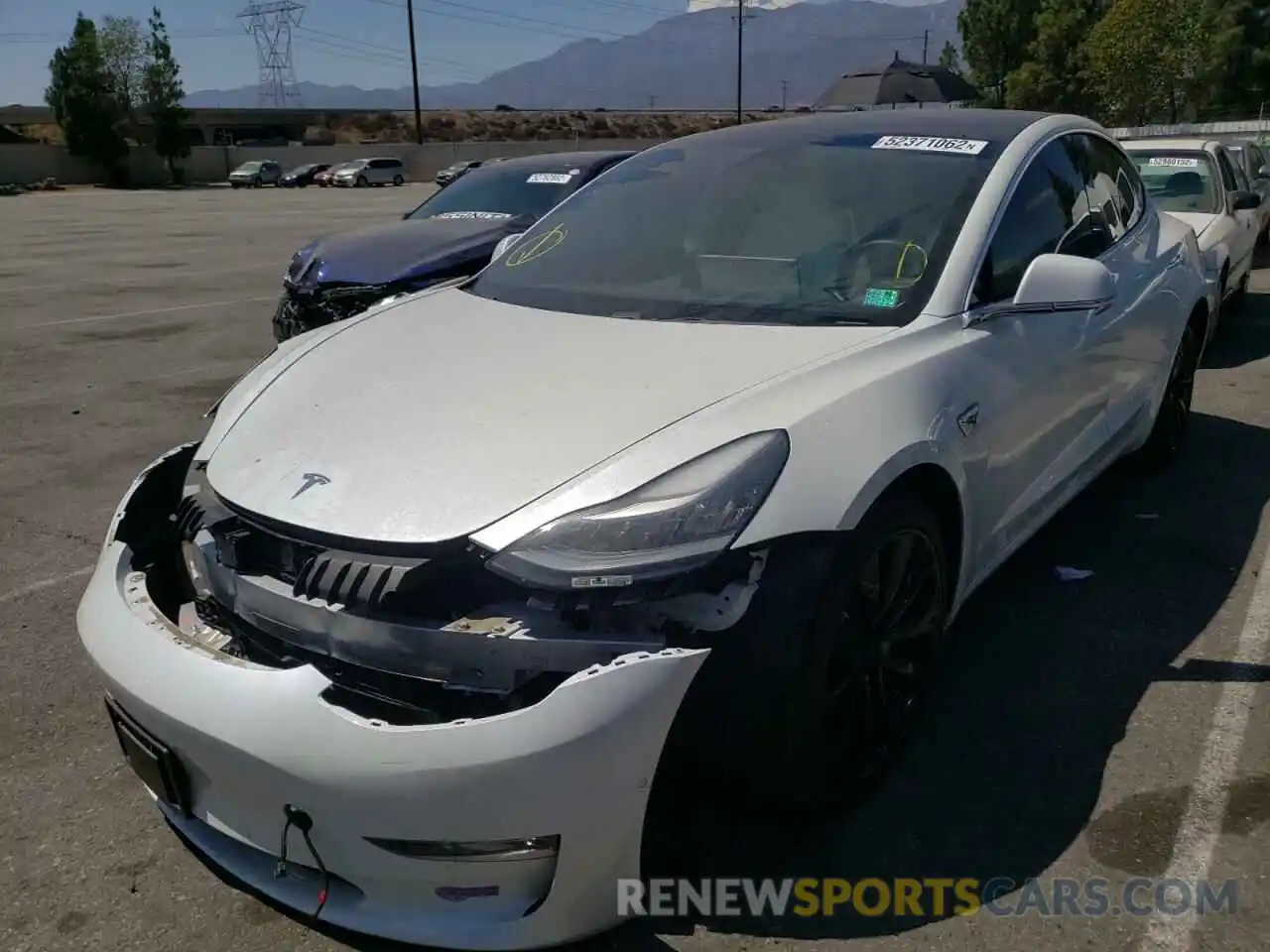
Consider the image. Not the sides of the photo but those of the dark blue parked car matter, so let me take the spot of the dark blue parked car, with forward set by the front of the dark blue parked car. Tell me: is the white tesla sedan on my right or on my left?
on my left

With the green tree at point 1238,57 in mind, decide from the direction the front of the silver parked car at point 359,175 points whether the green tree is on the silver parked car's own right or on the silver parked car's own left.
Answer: on the silver parked car's own left

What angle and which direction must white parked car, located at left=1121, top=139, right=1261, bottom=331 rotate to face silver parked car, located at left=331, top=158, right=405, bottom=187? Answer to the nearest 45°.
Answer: approximately 90° to its right

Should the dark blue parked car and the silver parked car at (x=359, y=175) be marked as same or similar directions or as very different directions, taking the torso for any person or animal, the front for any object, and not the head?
same or similar directions

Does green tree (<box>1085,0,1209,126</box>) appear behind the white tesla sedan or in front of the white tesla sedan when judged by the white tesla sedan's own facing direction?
behind

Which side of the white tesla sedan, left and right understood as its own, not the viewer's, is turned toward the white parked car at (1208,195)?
back

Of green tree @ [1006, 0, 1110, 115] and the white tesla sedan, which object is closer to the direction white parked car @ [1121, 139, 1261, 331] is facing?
the white tesla sedan

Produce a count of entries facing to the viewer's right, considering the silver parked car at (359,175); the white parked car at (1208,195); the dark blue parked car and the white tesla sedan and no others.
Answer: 0

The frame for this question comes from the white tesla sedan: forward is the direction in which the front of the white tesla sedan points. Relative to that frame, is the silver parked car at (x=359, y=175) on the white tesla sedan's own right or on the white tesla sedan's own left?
on the white tesla sedan's own right

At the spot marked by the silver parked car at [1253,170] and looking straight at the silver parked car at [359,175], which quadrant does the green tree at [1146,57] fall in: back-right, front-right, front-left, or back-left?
front-right

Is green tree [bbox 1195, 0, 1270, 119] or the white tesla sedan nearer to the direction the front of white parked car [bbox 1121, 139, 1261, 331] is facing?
the white tesla sedan

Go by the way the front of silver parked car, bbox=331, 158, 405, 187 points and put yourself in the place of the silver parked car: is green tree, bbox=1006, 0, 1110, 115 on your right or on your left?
on your left

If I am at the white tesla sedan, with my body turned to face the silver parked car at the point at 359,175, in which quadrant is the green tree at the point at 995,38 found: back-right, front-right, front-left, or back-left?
front-right

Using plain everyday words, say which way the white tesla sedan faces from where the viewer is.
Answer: facing the viewer and to the left of the viewer
